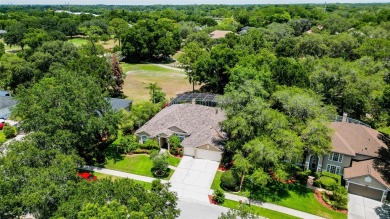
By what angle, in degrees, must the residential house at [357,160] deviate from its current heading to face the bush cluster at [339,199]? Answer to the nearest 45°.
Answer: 0° — it already faces it

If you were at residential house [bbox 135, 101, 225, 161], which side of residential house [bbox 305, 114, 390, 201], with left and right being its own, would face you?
right

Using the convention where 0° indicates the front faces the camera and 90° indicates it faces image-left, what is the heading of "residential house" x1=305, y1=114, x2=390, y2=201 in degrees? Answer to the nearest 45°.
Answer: approximately 0°

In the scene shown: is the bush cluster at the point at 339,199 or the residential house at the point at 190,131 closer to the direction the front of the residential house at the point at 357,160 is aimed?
the bush cluster
